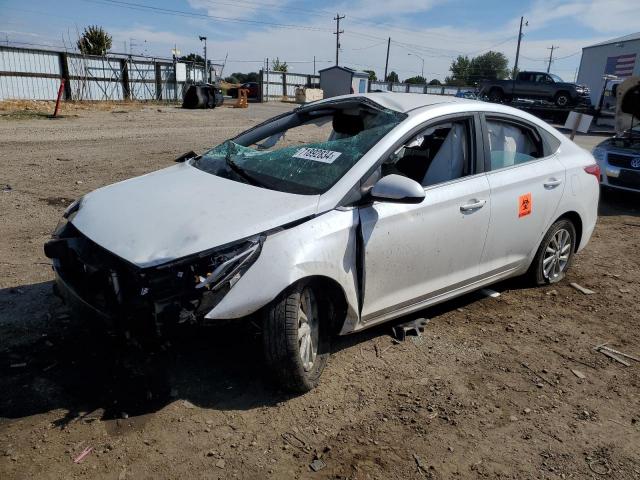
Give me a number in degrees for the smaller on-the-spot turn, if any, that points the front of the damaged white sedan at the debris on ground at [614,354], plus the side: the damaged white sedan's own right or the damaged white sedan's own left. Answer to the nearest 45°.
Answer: approximately 135° to the damaged white sedan's own left

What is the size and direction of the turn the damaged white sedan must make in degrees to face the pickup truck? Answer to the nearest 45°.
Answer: approximately 180°

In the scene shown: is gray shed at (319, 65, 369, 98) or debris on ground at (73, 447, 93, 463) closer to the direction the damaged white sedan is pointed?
the debris on ground

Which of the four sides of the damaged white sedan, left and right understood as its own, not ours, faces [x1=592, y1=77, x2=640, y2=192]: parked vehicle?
back

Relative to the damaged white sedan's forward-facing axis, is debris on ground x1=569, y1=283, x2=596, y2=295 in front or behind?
behind

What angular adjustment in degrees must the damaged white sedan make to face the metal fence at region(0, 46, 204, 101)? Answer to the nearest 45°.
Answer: approximately 90° to its right

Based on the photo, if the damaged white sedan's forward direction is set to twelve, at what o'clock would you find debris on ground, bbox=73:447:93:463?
The debris on ground is roughly at 12 o'clock from the damaged white sedan.

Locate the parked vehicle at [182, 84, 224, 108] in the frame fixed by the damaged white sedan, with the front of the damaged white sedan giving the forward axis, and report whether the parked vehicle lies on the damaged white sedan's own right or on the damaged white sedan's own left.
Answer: on the damaged white sedan's own right

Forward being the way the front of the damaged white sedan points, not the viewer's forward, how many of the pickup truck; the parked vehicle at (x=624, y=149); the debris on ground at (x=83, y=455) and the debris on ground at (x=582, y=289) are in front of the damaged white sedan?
1

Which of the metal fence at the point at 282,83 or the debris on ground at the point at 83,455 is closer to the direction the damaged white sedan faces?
the debris on ground

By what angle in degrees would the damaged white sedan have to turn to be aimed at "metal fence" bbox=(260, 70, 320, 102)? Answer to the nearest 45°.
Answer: approximately 135° to its right

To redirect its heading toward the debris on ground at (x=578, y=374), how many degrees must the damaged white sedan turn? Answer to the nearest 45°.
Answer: approximately 135° to its left

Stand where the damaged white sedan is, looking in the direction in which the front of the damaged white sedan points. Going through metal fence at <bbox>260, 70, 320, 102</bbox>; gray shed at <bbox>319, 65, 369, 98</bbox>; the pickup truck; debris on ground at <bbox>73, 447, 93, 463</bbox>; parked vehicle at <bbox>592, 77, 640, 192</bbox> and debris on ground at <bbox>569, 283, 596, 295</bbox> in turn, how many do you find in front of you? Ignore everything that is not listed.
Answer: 1

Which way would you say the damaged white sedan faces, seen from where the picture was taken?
facing the viewer and to the left of the viewer
